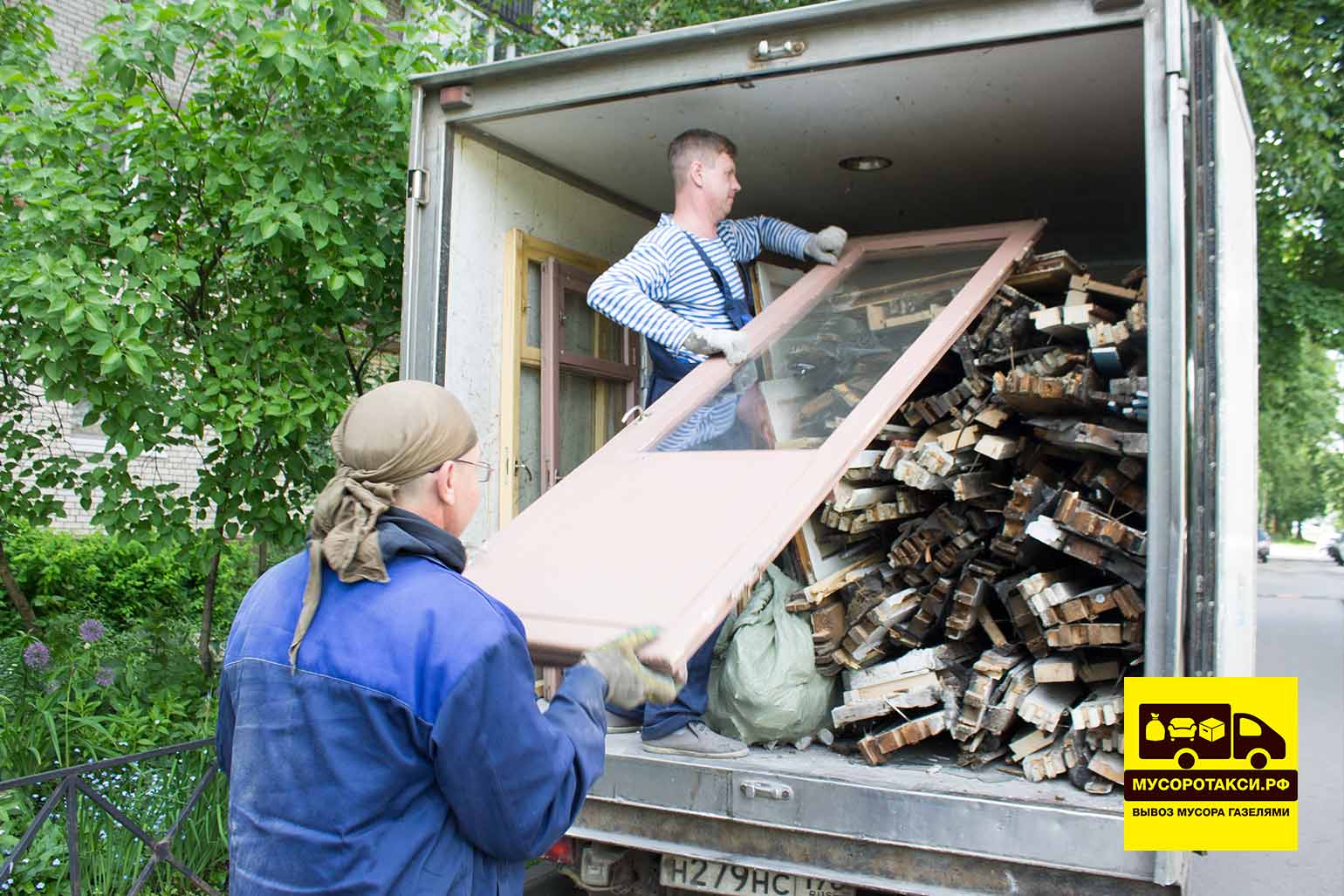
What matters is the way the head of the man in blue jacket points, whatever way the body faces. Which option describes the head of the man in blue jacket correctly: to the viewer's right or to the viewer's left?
to the viewer's right

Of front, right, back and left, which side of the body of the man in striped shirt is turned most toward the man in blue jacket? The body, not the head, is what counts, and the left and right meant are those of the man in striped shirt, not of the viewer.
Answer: right

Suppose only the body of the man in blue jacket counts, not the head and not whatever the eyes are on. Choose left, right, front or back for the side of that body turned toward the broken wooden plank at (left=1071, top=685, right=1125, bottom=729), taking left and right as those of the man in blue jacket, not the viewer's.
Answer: front

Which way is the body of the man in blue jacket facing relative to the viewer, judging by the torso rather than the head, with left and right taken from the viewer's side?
facing away from the viewer and to the right of the viewer

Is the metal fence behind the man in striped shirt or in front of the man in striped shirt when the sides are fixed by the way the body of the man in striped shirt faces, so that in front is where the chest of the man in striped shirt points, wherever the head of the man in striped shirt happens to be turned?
behind

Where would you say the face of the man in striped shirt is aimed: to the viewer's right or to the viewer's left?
to the viewer's right

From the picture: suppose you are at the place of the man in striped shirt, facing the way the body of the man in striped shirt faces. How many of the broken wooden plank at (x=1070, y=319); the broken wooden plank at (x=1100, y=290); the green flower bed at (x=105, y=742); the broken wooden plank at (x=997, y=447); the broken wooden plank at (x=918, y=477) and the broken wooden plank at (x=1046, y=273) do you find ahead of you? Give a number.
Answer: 5

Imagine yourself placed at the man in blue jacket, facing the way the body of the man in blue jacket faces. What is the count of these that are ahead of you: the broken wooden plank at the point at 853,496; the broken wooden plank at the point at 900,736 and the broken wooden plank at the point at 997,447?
3

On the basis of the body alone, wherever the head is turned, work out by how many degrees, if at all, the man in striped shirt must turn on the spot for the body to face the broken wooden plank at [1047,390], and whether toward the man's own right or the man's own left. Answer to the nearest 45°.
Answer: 0° — they already face it

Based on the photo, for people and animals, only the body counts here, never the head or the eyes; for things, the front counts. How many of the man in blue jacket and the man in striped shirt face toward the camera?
0

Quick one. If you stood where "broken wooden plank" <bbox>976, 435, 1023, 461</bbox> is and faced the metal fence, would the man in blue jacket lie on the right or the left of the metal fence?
left

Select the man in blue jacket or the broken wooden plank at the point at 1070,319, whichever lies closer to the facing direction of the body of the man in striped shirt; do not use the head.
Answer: the broken wooden plank

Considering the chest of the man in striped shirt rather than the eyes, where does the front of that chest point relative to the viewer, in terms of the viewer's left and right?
facing to the right of the viewer

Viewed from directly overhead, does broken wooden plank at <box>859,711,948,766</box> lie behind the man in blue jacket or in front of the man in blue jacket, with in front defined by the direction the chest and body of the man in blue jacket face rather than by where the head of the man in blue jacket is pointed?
in front
